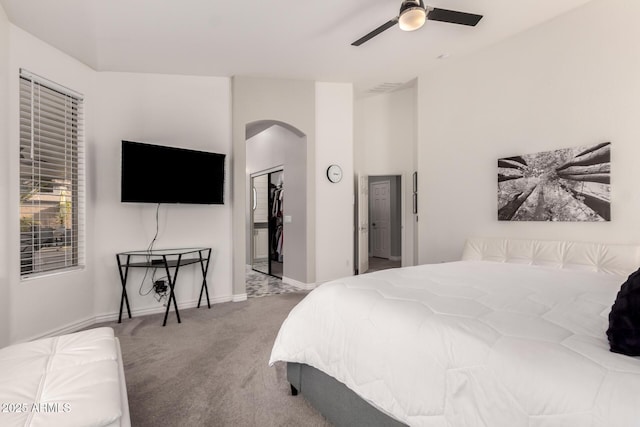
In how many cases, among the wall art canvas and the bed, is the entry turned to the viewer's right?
0

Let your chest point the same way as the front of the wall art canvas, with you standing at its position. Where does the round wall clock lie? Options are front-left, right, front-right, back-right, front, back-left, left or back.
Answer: front-right

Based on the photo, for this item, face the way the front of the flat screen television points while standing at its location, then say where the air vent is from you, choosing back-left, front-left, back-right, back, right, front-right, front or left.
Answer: front-left

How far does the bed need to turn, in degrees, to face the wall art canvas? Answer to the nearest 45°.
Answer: approximately 135° to its right

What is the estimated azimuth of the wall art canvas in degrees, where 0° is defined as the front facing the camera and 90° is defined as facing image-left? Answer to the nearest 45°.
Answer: approximately 45°

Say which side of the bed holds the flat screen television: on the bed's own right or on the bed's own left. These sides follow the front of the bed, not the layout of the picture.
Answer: on the bed's own right

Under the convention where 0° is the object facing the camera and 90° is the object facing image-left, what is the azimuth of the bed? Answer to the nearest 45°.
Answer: approximately 45°

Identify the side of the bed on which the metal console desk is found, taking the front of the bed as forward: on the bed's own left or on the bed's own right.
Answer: on the bed's own right

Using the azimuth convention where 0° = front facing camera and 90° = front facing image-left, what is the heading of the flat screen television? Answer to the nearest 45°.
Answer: approximately 315°

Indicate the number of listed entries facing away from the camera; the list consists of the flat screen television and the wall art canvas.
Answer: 0
